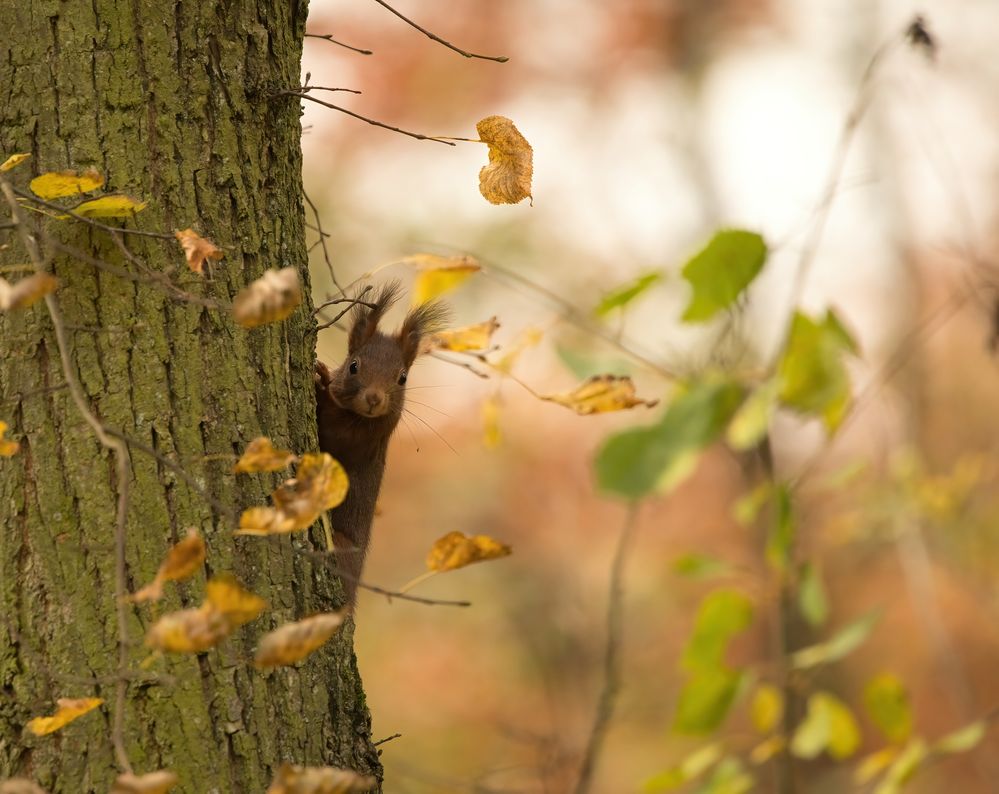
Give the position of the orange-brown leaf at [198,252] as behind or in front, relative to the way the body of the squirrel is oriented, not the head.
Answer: in front

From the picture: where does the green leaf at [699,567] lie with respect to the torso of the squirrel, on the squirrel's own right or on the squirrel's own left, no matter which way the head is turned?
on the squirrel's own left

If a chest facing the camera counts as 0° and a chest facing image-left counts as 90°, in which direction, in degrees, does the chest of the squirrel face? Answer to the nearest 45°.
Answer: approximately 0°
